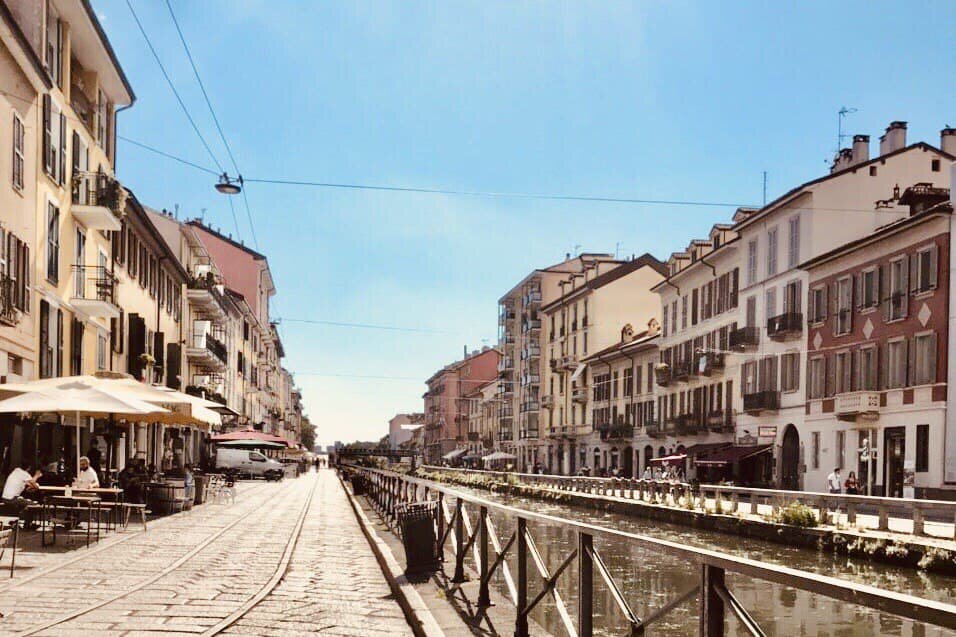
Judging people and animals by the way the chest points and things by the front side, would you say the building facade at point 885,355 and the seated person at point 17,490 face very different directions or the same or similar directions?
very different directions

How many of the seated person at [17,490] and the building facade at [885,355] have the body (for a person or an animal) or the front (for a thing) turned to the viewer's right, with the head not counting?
1

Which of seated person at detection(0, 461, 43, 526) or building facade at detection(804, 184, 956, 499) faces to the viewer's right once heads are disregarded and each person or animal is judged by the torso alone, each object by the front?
the seated person

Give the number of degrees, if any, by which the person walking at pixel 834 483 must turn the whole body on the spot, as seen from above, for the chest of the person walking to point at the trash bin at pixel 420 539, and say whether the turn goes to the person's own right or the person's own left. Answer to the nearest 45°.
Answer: approximately 45° to the person's own right

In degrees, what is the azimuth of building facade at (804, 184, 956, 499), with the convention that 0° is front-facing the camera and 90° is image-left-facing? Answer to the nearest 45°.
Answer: approximately 45°

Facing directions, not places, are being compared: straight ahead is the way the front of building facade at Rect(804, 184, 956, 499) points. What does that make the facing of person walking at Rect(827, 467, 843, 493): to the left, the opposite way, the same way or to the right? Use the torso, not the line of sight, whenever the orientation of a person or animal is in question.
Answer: to the left

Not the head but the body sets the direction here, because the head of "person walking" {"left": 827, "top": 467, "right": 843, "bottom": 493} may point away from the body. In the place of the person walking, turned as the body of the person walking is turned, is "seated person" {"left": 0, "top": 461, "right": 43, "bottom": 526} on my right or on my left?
on my right

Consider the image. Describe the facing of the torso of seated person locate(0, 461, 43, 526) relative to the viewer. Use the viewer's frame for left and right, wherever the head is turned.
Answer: facing to the right of the viewer

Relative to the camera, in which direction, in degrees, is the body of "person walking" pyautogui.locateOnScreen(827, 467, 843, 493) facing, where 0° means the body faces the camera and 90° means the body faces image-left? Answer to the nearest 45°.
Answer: approximately 315°

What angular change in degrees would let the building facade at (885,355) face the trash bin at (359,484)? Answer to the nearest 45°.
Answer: approximately 45° to its right
